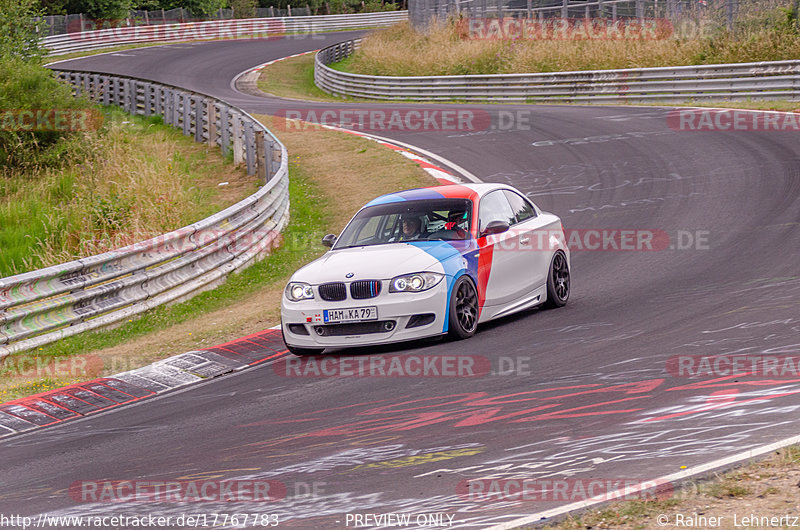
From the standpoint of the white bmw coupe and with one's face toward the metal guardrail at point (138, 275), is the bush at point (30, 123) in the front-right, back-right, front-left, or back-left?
front-right

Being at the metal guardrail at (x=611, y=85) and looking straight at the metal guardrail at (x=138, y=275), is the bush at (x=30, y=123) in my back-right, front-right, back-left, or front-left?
front-right

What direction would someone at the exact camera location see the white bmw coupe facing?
facing the viewer and to the left of the viewer

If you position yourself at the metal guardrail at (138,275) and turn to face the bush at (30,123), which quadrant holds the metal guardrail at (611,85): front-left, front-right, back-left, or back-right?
front-right

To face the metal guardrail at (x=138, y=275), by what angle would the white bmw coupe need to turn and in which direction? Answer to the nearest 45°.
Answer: approximately 90° to its right

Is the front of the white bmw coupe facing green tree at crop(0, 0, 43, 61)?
no

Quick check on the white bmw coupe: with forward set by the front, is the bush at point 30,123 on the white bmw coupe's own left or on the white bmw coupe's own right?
on the white bmw coupe's own right

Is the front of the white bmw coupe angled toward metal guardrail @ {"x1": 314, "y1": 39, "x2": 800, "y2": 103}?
no

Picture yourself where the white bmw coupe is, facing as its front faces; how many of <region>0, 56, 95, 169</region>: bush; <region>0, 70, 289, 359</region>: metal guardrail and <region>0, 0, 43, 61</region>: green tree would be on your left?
0

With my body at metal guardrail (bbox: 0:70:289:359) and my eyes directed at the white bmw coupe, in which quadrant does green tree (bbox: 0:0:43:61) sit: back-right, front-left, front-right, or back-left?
back-left
